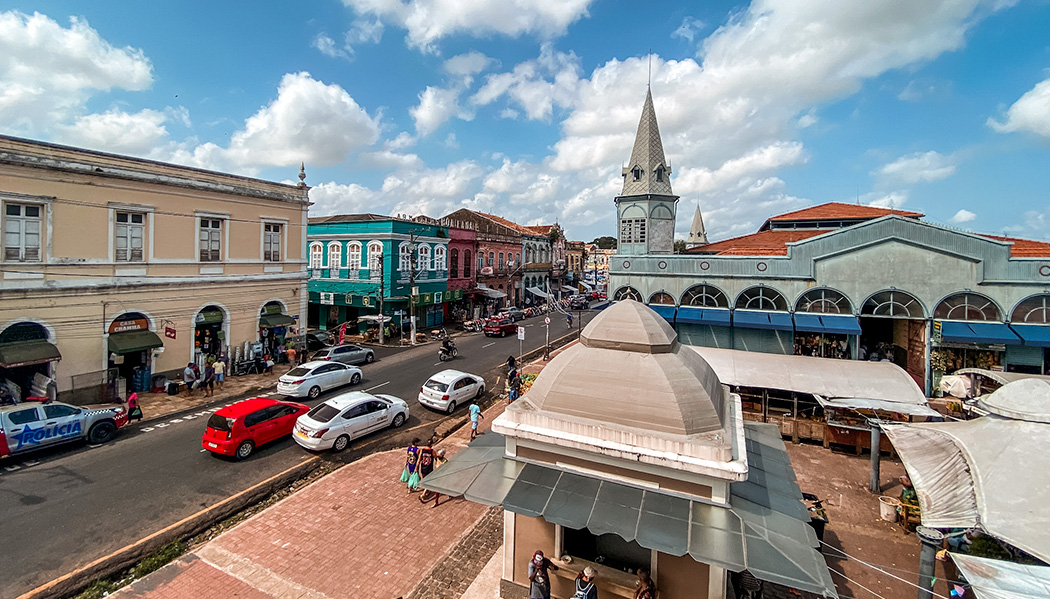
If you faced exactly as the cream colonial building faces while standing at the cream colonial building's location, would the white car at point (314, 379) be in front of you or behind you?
in front

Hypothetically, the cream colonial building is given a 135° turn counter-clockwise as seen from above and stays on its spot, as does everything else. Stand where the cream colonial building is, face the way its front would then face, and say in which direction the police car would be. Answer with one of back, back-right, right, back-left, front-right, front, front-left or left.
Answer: back

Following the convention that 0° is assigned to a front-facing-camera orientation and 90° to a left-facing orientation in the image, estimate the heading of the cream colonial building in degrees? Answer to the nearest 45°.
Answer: approximately 315°

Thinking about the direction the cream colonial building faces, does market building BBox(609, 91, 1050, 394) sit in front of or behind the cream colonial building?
in front

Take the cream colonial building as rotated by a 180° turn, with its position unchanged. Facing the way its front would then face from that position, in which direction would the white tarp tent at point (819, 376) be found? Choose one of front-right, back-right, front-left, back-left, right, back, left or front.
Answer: back

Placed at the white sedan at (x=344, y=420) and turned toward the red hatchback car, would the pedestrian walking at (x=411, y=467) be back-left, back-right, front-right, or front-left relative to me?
back-left

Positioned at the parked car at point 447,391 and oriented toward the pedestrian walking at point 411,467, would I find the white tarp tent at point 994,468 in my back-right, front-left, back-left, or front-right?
front-left
